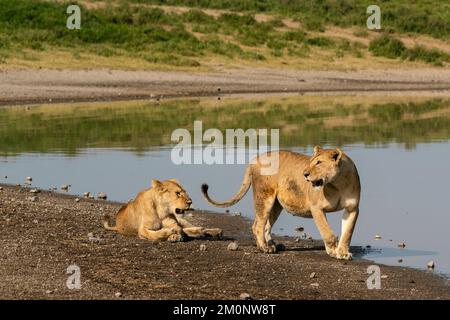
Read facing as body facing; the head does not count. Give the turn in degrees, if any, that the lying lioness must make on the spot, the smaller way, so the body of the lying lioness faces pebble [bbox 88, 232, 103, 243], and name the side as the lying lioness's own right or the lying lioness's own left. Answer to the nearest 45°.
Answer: approximately 135° to the lying lioness's own right

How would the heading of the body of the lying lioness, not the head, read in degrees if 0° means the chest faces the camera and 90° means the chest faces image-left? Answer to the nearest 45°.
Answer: approximately 315°

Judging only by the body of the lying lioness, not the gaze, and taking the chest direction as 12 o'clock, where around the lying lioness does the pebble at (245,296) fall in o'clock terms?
The pebble is roughly at 1 o'clock from the lying lioness.

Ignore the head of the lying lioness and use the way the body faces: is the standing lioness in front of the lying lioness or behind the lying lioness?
in front

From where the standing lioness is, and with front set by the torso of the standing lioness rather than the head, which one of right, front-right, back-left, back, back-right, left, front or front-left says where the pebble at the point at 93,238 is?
back-right

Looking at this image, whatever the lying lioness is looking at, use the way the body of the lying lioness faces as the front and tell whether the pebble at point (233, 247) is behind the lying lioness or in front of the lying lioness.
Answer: in front

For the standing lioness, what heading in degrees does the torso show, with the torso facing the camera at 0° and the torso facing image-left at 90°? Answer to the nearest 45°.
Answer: approximately 315°

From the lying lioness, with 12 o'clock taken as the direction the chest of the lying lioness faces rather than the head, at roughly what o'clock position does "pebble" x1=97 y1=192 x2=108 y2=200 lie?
The pebble is roughly at 7 o'clock from the lying lioness.

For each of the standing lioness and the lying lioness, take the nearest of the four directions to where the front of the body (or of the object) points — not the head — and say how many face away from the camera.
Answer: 0

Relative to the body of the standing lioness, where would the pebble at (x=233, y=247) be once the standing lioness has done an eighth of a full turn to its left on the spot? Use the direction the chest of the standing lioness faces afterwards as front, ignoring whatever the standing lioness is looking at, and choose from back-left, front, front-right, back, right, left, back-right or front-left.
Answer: back

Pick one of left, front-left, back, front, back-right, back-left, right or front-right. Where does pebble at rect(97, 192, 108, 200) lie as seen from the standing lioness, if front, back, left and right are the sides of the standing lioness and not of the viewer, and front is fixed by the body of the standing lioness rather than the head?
back
